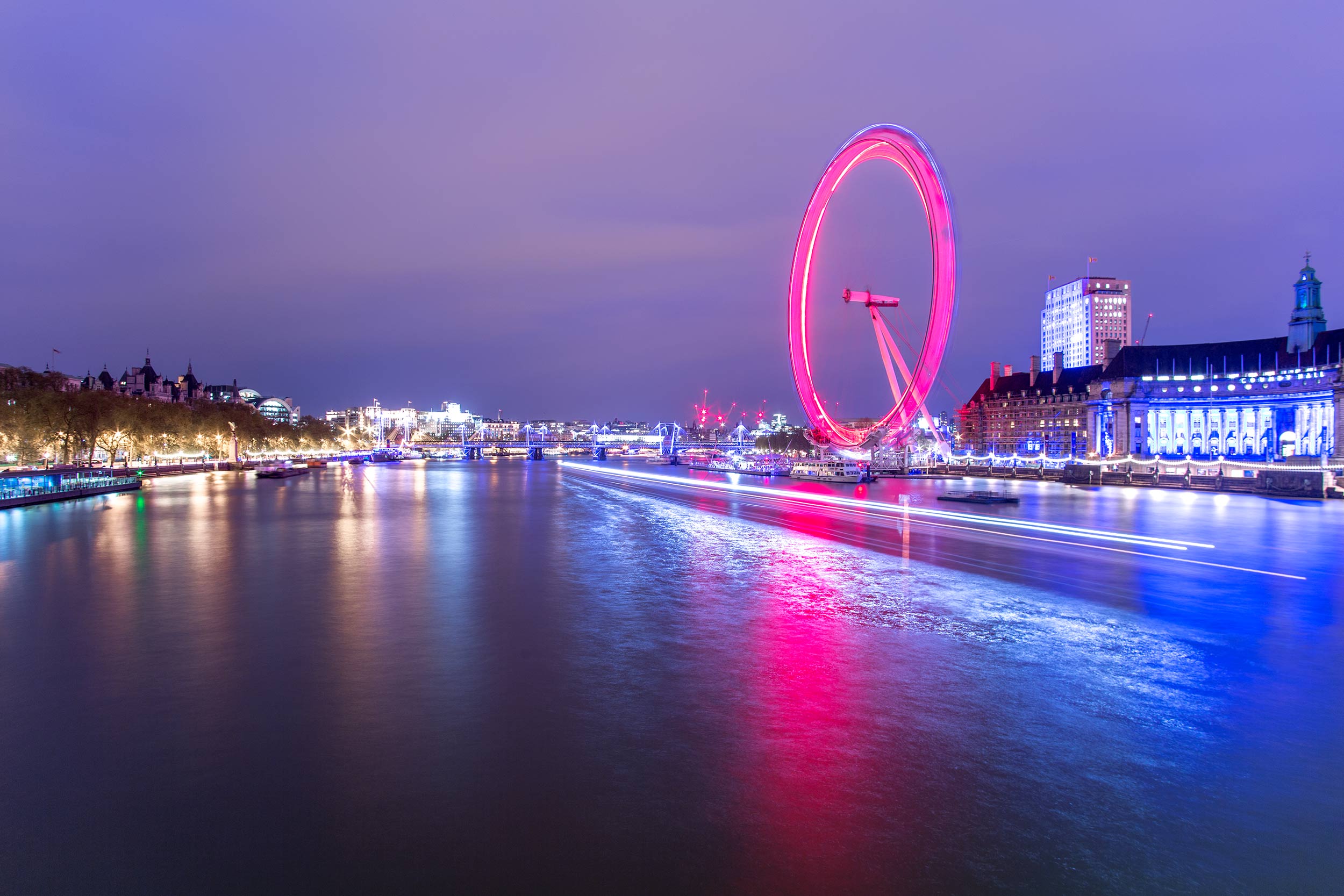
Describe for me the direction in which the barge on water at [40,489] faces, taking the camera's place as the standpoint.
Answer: facing away from the viewer and to the right of the viewer
